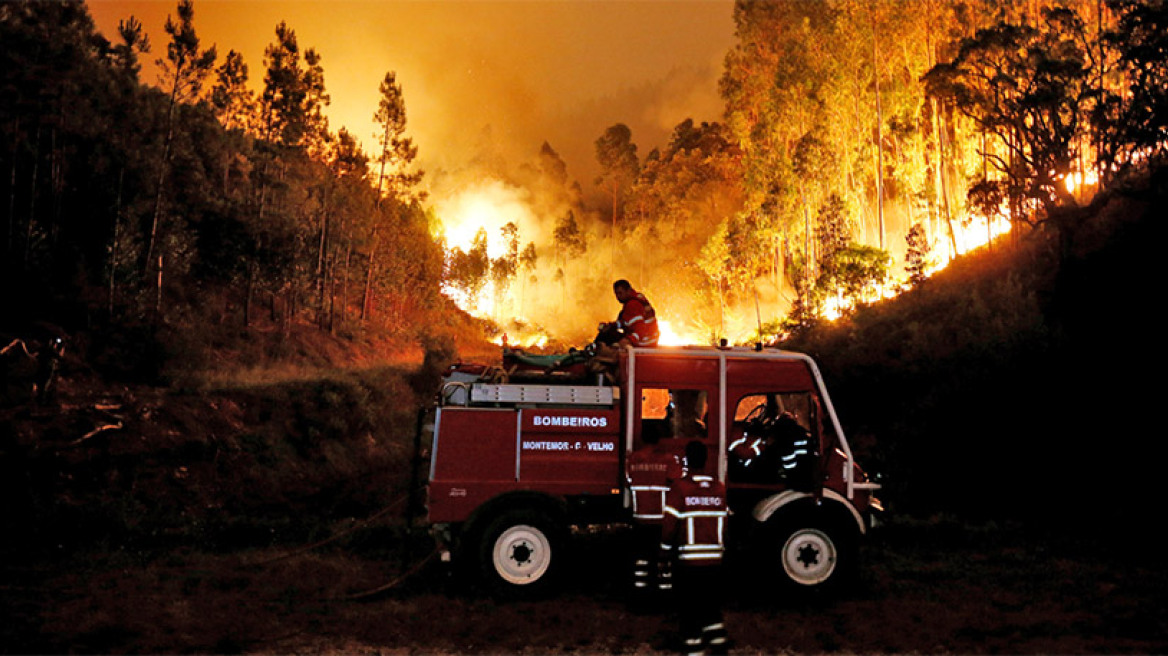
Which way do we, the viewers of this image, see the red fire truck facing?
facing to the right of the viewer

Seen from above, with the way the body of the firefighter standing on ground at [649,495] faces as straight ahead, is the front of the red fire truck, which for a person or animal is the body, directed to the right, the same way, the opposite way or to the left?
to the right

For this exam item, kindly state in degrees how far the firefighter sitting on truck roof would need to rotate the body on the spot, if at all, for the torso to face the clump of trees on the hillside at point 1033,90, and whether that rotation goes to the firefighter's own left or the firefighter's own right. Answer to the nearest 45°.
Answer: approximately 135° to the firefighter's own right

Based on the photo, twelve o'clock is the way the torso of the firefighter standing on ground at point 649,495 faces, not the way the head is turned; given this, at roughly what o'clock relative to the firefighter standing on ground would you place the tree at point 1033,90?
The tree is roughly at 1 o'clock from the firefighter standing on ground.

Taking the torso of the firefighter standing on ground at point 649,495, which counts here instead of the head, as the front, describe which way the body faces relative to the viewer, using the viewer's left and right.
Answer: facing away from the viewer

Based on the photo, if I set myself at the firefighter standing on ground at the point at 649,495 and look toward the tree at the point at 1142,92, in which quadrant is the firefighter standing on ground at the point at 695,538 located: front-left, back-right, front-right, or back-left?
back-right

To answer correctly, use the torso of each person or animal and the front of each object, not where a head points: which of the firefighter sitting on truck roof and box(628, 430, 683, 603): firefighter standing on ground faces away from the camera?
the firefighter standing on ground

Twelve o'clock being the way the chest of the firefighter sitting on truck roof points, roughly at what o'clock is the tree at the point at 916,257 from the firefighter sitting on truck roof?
The tree is roughly at 4 o'clock from the firefighter sitting on truck roof.

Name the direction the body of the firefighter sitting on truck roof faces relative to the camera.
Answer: to the viewer's left
